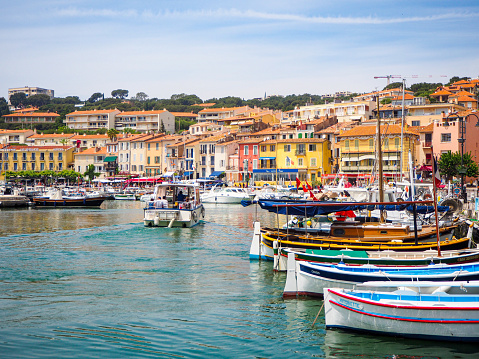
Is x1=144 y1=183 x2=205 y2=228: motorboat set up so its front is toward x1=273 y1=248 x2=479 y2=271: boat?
no
